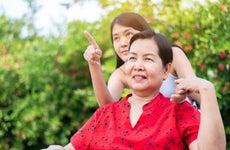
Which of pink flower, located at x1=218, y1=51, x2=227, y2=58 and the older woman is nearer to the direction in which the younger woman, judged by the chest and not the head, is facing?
the older woman

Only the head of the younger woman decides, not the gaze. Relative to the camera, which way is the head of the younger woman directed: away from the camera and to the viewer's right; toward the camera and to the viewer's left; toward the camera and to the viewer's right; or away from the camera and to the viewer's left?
toward the camera and to the viewer's left

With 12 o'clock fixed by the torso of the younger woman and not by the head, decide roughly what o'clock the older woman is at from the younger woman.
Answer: The older woman is roughly at 10 o'clock from the younger woman.

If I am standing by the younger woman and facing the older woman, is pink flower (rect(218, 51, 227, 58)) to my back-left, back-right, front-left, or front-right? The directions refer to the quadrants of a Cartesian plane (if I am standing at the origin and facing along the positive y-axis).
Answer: back-left

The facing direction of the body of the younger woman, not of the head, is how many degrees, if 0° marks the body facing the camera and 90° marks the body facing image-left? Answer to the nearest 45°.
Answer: approximately 45°

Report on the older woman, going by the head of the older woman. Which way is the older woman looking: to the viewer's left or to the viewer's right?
to the viewer's left

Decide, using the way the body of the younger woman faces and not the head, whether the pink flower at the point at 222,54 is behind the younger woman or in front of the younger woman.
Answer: behind
